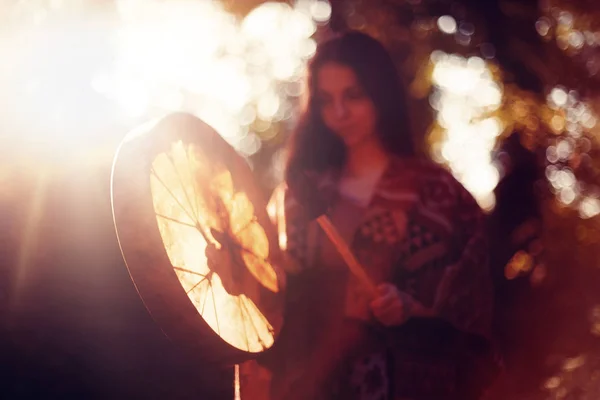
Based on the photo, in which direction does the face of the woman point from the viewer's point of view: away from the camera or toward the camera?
toward the camera
